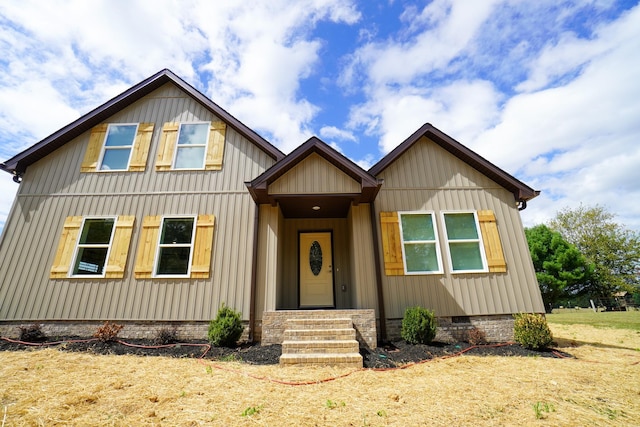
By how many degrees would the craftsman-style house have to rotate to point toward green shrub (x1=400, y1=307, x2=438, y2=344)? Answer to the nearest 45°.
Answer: approximately 90° to its left

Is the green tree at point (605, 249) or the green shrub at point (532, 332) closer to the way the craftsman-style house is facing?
the green shrub

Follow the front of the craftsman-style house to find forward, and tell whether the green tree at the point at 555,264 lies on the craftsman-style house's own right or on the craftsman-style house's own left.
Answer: on the craftsman-style house's own left

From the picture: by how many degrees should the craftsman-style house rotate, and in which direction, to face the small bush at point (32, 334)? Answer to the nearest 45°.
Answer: approximately 90° to its right

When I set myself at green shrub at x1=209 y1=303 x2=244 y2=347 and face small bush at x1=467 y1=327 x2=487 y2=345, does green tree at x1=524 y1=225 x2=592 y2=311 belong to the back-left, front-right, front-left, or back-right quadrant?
front-left

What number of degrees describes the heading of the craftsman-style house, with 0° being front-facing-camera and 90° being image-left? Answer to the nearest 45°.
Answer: approximately 0°

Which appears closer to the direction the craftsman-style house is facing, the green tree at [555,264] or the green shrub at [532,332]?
the green shrub

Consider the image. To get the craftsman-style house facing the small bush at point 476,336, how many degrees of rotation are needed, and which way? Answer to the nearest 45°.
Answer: approximately 90° to its left

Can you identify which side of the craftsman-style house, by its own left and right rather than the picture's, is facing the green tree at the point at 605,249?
left

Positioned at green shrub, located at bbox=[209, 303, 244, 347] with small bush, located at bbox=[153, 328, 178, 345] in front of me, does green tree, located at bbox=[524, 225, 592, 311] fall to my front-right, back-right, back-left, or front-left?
back-right
